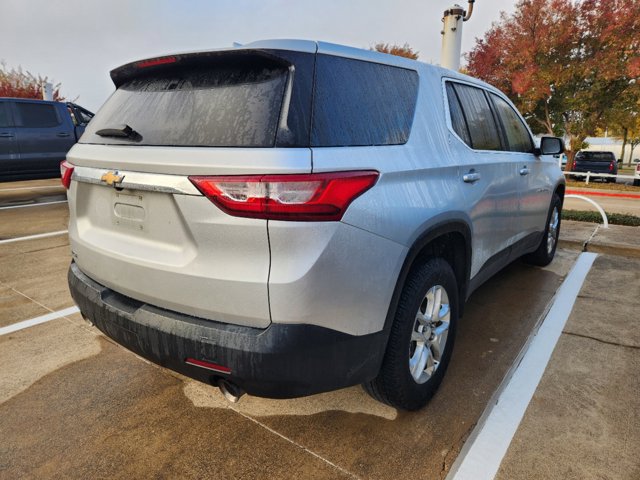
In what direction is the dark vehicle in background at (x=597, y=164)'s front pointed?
away from the camera

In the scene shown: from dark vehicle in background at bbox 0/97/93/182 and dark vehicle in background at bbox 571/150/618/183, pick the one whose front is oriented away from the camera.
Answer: dark vehicle in background at bbox 571/150/618/183

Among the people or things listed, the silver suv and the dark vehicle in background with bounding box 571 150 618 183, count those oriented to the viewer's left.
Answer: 0

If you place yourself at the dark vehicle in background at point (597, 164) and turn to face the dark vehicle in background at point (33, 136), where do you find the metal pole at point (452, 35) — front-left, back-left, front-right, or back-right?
front-left

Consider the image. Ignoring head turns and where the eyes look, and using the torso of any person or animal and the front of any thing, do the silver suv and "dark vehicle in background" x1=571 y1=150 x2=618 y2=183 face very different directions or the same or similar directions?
same or similar directions

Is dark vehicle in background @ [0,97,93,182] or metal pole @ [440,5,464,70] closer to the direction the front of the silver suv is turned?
the metal pole

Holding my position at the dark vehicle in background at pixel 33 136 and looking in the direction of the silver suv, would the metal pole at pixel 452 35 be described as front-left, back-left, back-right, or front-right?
front-left

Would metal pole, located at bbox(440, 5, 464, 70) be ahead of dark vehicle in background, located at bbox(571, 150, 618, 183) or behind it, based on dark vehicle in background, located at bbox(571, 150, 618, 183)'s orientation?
behind

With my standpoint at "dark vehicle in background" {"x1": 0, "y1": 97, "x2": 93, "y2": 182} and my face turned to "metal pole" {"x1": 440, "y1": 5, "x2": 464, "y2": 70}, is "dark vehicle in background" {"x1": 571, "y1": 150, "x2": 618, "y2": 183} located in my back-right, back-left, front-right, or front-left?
front-left

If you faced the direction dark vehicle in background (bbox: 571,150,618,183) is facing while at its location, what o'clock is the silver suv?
The silver suv is roughly at 6 o'clock from the dark vehicle in background.

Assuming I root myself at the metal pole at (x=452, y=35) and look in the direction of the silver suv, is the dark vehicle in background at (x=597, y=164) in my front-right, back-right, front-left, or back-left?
back-left

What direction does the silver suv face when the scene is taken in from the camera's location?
facing away from the viewer and to the right of the viewer

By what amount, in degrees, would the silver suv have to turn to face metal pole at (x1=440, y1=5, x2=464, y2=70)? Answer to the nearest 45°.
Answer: approximately 45° to its left
